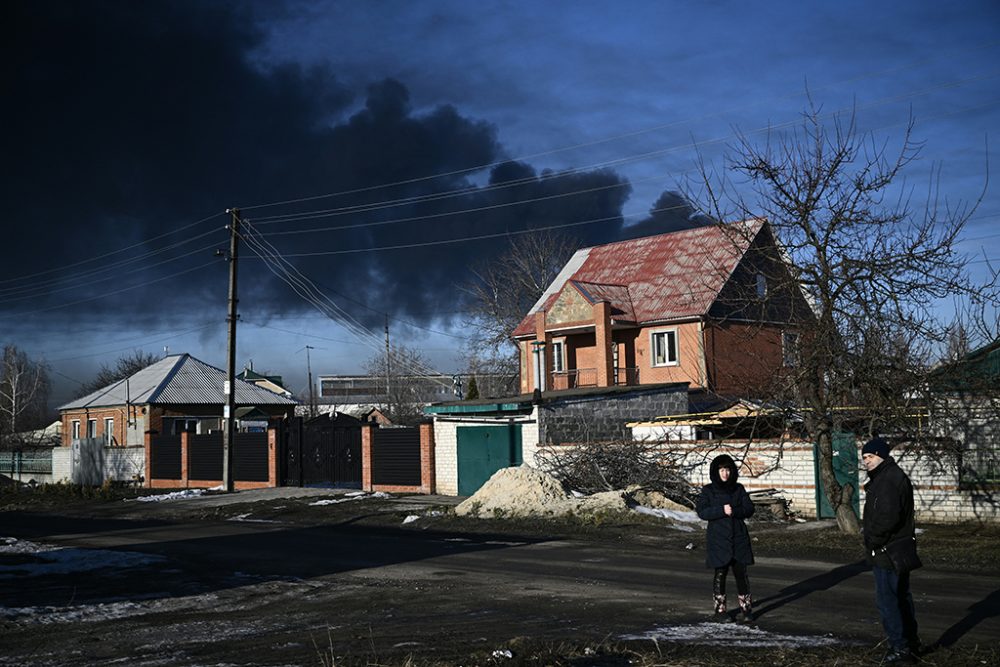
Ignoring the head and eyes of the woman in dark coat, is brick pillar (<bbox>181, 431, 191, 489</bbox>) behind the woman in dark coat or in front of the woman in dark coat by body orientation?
behind

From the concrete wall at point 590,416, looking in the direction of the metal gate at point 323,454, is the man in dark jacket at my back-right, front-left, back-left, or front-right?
back-left

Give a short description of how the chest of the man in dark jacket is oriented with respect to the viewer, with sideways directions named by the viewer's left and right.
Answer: facing to the left of the viewer

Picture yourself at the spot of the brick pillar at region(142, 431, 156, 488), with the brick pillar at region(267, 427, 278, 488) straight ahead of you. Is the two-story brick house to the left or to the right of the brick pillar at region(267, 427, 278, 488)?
left

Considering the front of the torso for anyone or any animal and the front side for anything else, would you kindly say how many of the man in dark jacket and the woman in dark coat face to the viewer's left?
1

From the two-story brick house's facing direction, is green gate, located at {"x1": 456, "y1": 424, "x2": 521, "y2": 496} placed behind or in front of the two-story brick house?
in front

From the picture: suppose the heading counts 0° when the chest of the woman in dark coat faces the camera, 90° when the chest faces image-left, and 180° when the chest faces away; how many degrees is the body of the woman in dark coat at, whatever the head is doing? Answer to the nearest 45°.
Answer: approximately 0°

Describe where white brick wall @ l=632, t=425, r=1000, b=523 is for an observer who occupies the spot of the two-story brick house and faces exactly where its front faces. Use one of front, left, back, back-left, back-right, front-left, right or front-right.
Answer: front-left

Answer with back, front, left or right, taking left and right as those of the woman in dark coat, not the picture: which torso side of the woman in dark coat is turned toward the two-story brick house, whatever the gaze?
back

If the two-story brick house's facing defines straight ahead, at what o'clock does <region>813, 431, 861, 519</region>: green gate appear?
The green gate is roughly at 10 o'clock from the two-story brick house.

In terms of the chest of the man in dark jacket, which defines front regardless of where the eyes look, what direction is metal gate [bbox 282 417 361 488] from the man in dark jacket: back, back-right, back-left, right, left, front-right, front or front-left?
front-right
